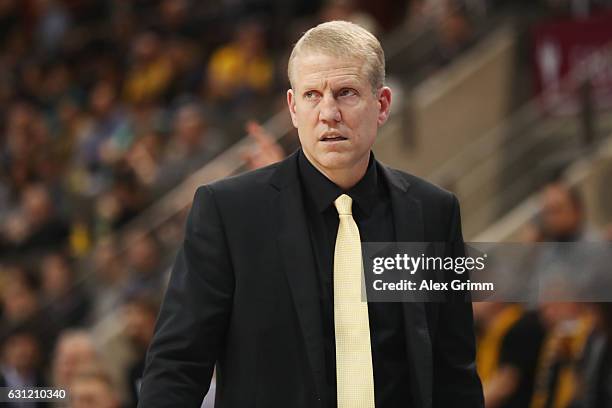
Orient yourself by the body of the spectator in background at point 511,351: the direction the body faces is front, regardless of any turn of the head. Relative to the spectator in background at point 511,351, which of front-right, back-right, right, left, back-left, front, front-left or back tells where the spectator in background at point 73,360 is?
front-right

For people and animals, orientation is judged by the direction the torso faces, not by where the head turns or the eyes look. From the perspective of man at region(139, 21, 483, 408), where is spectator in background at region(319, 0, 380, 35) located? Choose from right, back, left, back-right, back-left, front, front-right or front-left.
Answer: back

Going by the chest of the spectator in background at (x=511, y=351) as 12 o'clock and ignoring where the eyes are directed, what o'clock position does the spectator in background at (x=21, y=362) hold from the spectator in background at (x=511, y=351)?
the spectator in background at (x=21, y=362) is roughly at 2 o'clock from the spectator in background at (x=511, y=351).

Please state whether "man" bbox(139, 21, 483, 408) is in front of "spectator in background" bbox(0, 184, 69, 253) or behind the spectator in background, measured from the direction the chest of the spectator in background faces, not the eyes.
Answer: in front

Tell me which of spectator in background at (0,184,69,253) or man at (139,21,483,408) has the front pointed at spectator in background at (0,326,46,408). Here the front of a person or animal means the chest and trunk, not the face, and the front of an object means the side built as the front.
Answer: spectator in background at (0,184,69,253)

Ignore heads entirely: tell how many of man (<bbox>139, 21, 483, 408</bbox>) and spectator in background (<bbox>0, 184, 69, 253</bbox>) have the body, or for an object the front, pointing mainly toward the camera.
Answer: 2
